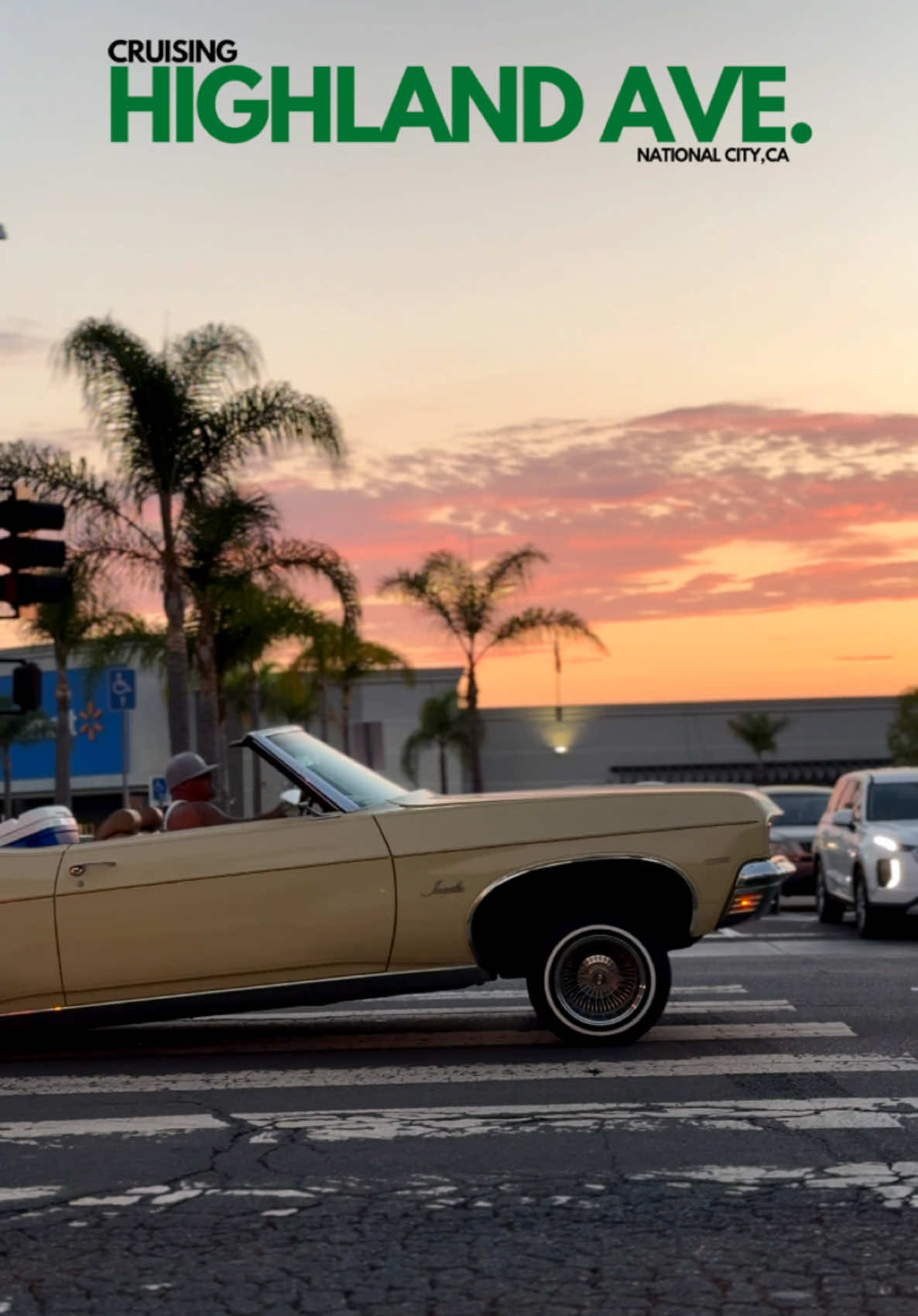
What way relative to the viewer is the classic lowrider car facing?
to the viewer's right

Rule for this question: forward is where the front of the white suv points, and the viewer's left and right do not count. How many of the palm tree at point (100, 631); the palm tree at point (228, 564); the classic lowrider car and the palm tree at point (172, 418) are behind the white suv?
3

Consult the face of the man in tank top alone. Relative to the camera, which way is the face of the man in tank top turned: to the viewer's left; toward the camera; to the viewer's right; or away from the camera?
to the viewer's right

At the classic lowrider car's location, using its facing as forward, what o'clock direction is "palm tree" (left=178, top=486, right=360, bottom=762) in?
The palm tree is roughly at 9 o'clock from the classic lowrider car.

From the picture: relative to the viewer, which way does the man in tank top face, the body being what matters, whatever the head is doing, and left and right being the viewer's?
facing to the right of the viewer

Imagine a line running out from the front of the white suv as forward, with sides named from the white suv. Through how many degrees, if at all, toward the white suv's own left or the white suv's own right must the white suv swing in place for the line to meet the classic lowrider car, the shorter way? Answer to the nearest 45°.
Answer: approximately 45° to the white suv's own right

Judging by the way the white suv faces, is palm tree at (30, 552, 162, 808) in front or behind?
behind

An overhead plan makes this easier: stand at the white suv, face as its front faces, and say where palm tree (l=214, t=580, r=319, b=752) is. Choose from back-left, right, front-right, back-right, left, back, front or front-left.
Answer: back
